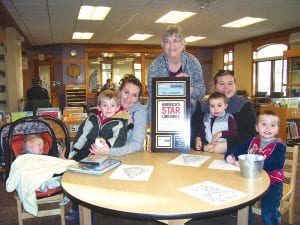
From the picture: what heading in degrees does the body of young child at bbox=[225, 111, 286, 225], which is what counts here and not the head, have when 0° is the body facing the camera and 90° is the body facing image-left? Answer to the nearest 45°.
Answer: approximately 45°

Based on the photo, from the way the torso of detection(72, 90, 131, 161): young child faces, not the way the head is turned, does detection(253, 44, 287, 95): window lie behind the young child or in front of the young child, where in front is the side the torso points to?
behind

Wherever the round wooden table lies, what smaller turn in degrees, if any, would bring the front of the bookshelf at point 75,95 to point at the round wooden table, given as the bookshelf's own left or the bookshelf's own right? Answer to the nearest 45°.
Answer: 0° — it already faces it

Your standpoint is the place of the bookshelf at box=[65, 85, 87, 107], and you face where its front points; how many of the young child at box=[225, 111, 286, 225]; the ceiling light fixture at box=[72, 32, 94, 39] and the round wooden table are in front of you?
3

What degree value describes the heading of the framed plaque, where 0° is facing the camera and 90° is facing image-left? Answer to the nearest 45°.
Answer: approximately 0°

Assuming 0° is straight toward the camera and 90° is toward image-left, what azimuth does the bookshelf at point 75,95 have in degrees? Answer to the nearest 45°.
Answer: approximately 0°

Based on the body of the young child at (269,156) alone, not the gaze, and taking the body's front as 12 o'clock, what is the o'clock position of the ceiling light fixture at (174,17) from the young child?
The ceiling light fixture is roughly at 4 o'clock from the young child.

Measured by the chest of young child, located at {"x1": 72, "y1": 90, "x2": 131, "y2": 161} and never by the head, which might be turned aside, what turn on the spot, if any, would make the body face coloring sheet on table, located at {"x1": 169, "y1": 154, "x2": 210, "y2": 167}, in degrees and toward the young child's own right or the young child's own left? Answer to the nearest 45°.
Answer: approximately 45° to the young child's own left

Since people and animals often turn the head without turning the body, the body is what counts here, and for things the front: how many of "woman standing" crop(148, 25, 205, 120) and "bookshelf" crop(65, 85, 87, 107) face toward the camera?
2

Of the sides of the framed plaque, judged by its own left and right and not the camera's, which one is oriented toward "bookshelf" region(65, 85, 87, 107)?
back

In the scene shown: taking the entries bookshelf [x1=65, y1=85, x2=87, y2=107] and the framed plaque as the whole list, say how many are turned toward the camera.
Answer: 2
